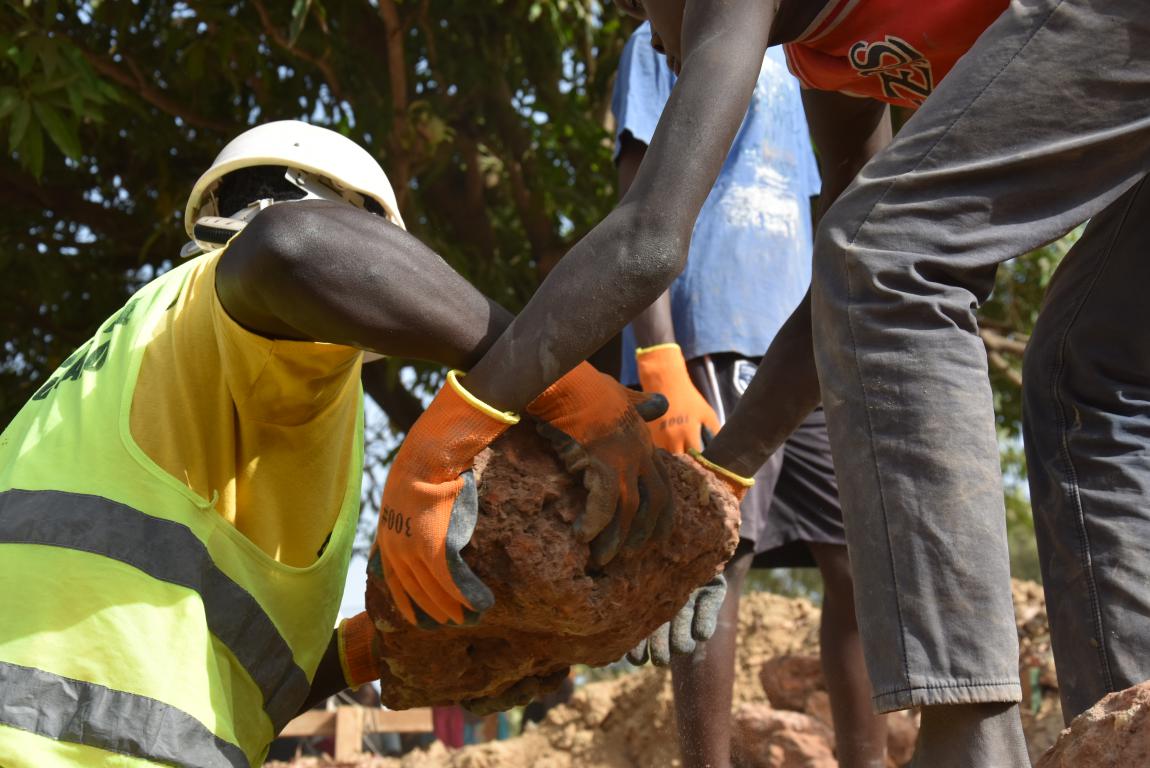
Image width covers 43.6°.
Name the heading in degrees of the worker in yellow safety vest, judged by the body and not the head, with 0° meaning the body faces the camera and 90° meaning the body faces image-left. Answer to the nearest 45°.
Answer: approximately 270°

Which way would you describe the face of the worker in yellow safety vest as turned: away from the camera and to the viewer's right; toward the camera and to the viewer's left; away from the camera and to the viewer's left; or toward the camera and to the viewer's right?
away from the camera and to the viewer's right
